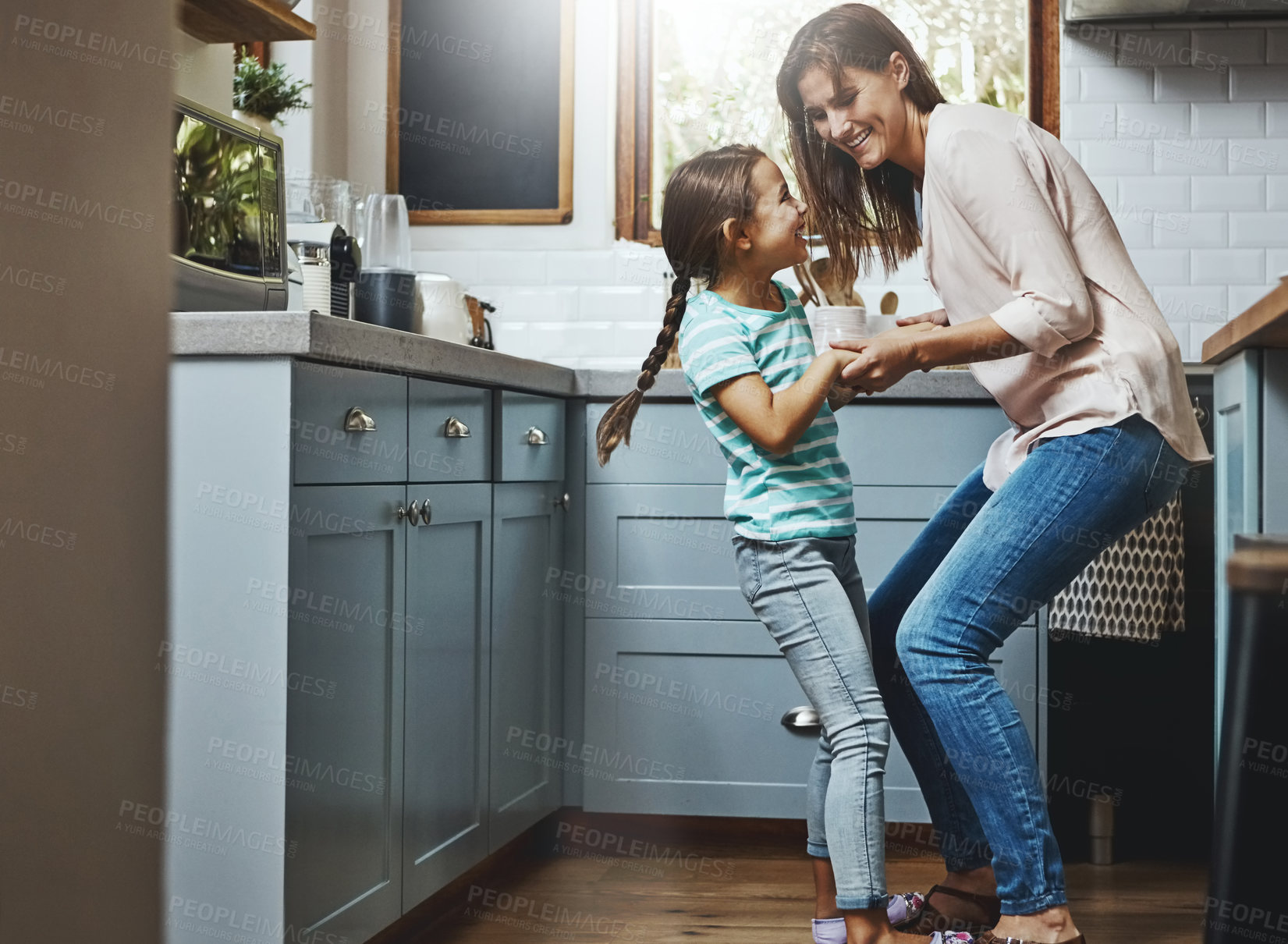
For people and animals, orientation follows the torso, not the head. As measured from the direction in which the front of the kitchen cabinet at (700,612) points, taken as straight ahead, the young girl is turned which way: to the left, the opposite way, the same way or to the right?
to the left

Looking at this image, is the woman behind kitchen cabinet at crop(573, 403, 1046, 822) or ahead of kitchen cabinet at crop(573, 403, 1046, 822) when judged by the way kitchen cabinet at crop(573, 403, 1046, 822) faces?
ahead

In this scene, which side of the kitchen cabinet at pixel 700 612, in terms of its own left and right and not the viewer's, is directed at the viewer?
front

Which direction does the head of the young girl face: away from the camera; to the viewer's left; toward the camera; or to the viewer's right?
to the viewer's right

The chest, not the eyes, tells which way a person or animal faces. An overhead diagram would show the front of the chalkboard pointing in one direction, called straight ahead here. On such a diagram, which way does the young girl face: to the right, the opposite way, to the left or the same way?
to the left

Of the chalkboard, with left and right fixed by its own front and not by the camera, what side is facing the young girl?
front

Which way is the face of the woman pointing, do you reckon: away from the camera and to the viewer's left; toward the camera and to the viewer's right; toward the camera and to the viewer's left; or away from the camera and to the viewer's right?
toward the camera and to the viewer's left

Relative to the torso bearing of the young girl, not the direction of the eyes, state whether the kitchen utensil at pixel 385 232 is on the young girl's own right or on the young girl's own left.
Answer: on the young girl's own left

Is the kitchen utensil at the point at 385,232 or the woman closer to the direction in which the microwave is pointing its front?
the woman

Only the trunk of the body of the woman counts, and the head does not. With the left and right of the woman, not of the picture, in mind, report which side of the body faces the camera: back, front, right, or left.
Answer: left

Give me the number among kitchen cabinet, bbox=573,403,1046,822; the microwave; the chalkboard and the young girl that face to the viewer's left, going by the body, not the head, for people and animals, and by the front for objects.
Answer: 0

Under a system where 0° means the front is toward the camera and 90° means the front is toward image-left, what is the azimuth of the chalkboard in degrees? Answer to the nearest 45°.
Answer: approximately 0°

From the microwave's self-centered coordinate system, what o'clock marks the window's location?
The window is roughly at 9 o'clock from the microwave.

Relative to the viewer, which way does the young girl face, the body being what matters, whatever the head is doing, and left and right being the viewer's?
facing to the right of the viewer

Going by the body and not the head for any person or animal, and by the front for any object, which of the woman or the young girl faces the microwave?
the woman

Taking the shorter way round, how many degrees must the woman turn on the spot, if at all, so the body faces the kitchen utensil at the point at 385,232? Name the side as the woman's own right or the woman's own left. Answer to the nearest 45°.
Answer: approximately 45° to the woman's own right
